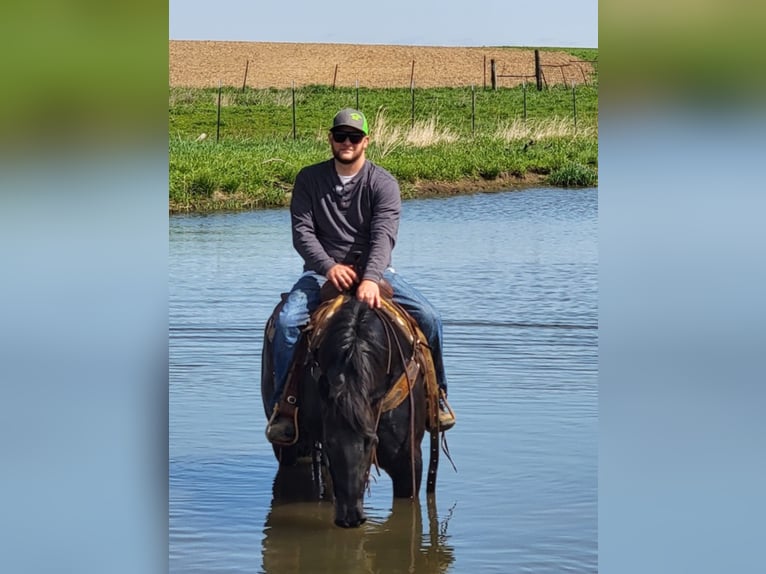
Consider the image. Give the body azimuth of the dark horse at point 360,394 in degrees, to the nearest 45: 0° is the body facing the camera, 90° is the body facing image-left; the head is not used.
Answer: approximately 0°

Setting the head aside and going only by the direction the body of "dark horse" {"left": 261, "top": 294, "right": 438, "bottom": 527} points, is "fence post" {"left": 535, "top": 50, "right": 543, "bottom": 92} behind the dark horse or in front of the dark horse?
behind

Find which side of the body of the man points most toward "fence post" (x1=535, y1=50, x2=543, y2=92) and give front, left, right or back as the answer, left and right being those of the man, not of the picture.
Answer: back

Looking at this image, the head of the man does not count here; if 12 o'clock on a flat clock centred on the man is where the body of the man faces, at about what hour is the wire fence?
The wire fence is roughly at 6 o'clock from the man.

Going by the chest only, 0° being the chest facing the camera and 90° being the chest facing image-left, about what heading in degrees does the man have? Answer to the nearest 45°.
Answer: approximately 0°

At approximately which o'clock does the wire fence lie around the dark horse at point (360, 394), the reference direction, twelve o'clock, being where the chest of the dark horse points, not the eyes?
The wire fence is roughly at 6 o'clock from the dark horse.
